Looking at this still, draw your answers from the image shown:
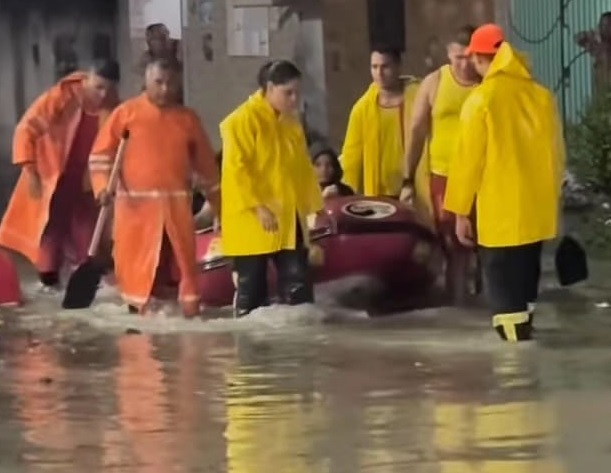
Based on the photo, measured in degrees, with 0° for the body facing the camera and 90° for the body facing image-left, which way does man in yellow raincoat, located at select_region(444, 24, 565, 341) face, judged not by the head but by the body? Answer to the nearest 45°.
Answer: approximately 135°

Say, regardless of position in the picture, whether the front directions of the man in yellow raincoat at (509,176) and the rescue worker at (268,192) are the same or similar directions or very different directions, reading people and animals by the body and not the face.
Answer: very different directions

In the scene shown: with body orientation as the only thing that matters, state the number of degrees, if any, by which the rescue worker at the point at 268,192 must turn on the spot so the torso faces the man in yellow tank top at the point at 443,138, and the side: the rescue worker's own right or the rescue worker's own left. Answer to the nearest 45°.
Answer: approximately 90° to the rescue worker's own left

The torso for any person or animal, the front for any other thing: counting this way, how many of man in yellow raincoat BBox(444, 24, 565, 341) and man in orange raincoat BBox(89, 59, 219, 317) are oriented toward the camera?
1

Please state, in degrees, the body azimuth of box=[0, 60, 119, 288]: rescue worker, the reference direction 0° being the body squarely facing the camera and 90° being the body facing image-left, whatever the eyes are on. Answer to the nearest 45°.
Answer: approximately 315°

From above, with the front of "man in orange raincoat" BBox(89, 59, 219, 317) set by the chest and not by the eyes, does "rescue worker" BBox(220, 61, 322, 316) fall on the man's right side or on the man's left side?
on the man's left side

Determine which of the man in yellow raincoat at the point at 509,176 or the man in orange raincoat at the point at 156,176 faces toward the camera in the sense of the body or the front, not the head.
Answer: the man in orange raincoat

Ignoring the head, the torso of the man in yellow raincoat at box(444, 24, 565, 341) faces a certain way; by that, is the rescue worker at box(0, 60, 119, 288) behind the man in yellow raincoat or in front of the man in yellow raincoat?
in front

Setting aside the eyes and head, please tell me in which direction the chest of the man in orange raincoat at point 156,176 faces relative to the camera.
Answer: toward the camera

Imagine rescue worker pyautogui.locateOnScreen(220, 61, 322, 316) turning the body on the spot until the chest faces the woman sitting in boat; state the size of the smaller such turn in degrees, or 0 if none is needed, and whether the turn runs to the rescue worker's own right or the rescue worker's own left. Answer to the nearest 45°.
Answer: approximately 135° to the rescue worker's own left
